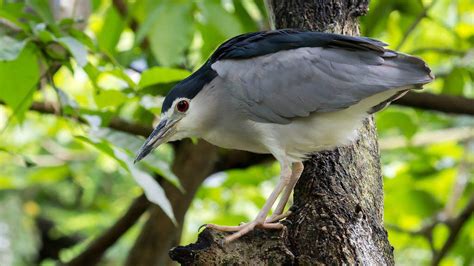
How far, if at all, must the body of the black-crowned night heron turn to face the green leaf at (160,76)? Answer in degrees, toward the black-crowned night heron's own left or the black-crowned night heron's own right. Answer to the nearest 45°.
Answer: approximately 45° to the black-crowned night heron's own right

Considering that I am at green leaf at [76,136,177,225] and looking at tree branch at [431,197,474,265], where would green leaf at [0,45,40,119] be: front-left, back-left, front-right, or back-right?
back-left

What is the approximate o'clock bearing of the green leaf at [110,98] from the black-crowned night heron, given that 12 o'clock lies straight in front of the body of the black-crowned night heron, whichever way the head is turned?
The green leaf is roughly at 1 o'clock from the black-crowned night heron.

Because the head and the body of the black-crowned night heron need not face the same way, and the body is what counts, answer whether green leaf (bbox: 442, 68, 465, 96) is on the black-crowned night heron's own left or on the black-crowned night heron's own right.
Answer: on the black-crowned night heron's own right

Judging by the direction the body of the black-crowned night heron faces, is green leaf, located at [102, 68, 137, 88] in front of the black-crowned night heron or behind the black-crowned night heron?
in front

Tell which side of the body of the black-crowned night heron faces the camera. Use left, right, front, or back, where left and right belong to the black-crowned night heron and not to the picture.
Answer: left

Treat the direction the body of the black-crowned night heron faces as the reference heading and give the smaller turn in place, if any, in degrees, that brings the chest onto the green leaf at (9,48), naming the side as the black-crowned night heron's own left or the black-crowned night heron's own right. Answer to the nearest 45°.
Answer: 0° — it already faces it

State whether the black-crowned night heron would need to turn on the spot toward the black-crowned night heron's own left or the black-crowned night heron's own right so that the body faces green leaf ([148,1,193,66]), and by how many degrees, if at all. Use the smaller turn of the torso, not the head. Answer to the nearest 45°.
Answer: approximately 45° to the black-crowned night heron's own right
